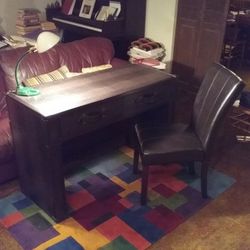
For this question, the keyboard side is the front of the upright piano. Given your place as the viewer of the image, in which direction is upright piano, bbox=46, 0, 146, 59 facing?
facing the viewer and to the left of the viewer

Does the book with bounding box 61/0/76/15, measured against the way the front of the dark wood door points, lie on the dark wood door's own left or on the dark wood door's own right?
on the dark wood door's own right

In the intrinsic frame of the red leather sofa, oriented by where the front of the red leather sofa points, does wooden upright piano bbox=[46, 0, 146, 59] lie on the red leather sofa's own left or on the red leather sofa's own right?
on the red leather sofa's own left

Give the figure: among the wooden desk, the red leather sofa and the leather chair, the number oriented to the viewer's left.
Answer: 1

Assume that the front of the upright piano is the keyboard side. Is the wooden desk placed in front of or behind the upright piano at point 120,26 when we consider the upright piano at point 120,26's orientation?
in front

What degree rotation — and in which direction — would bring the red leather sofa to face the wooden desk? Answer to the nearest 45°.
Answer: approximately 45° to its right

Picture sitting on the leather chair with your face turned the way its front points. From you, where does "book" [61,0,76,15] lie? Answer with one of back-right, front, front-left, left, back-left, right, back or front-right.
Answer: front-right

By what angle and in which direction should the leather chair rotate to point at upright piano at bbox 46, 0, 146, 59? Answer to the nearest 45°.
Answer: approximately 45° to its right

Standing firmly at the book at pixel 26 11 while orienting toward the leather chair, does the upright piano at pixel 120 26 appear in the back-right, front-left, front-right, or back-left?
front-left

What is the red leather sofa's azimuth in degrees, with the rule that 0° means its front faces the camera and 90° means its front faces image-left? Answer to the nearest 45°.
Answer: approximately 315°

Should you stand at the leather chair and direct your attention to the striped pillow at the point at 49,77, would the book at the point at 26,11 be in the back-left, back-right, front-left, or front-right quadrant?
front-right

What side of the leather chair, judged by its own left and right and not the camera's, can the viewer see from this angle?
left

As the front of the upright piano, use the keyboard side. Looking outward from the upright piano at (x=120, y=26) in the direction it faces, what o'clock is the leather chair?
The leather chair is roughly at 10 o'clock from the upright piano.

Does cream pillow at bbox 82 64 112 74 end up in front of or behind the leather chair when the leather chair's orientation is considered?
in front
